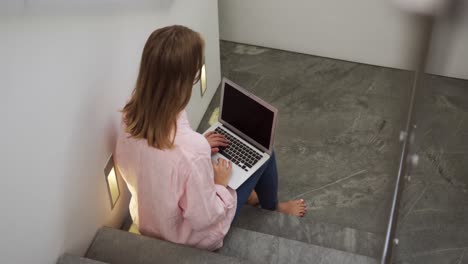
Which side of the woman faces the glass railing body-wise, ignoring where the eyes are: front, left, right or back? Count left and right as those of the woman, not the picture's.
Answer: right

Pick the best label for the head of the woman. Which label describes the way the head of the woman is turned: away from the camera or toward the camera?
away from the camera

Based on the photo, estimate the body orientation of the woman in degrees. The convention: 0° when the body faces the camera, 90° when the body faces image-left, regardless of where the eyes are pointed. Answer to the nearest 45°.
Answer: approximately 225°
